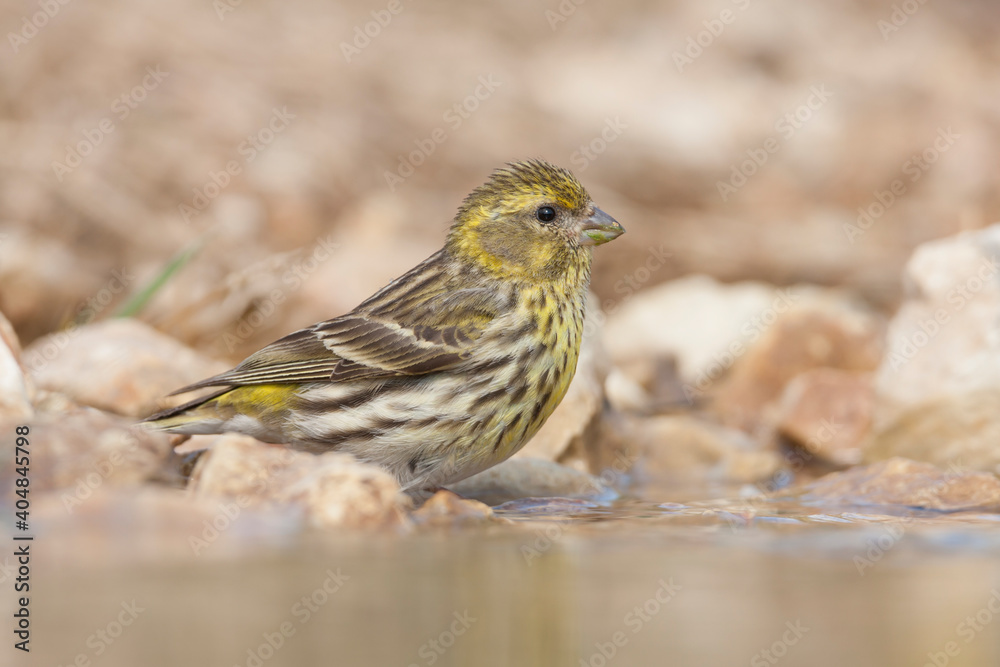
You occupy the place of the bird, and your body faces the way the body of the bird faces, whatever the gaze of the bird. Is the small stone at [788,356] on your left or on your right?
on your left

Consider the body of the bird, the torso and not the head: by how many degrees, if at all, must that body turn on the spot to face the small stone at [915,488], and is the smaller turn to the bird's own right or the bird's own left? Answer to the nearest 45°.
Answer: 0° — it already faces it

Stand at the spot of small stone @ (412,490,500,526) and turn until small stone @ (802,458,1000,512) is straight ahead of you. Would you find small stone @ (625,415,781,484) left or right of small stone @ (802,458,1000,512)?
left

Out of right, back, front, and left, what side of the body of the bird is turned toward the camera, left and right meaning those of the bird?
right

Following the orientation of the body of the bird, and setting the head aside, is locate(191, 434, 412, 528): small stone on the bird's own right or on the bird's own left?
on the bird's own right

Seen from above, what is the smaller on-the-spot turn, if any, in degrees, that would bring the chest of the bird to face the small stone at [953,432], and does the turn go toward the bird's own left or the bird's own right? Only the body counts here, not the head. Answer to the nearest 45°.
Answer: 0° — it already faces it

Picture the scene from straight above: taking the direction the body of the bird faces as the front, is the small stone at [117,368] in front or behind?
behind

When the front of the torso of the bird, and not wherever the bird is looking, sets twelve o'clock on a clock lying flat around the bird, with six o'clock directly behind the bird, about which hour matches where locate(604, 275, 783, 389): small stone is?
The small stone is roughly at 10 o'clock from the bird.
